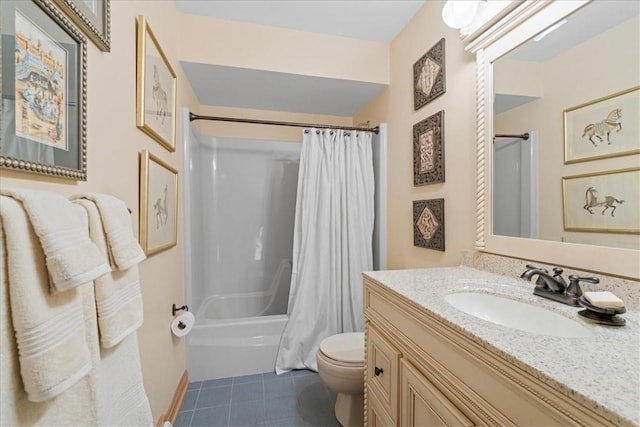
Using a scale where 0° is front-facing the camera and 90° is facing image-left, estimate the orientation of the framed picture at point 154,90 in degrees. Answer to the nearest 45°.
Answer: approximately 270°

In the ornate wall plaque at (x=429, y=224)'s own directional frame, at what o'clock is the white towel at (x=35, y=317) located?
The white towel is roughly at 11 o'clock from the ornate wall plaque.

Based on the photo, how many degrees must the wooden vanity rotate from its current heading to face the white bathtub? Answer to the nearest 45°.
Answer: approximately 45° to its right

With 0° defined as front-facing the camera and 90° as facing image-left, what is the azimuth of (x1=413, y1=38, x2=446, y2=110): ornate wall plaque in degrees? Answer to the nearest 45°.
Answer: approximately 45°
